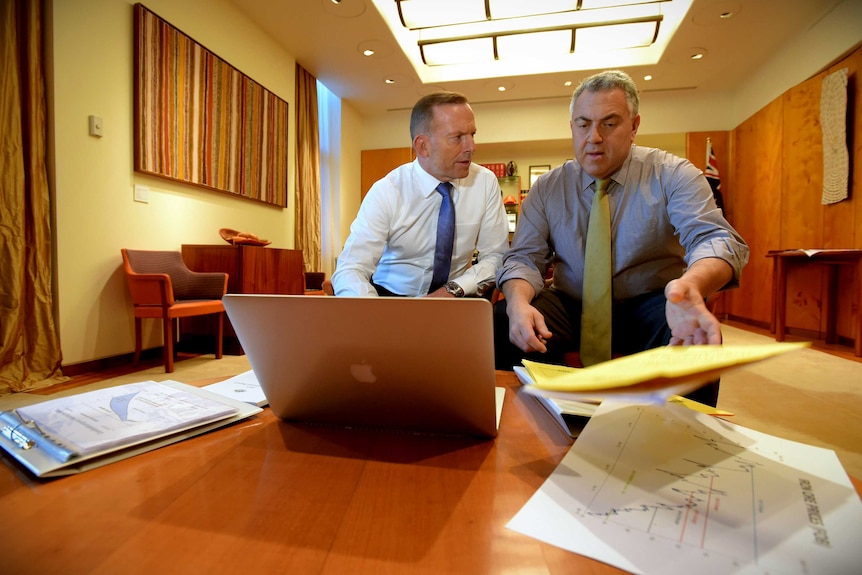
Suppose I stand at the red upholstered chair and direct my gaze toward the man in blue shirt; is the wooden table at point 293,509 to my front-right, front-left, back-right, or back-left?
front-right

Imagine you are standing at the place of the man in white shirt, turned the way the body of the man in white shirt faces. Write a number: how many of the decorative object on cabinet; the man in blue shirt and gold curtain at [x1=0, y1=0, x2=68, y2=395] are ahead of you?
1

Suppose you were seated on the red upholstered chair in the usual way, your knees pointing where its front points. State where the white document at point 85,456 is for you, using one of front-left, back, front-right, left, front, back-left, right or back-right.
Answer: front-right

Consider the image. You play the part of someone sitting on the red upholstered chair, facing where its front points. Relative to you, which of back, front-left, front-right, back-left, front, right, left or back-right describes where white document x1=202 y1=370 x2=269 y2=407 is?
front-right

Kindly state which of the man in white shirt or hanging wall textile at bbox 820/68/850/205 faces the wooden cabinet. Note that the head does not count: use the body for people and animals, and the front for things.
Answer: the hanging wall textile

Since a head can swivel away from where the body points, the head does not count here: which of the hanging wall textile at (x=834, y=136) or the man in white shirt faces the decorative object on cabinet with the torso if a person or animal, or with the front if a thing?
the hanging wall textile

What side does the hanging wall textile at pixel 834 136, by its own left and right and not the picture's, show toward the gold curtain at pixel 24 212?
front

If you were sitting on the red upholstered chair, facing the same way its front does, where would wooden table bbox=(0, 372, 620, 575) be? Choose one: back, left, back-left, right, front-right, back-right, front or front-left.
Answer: front-right

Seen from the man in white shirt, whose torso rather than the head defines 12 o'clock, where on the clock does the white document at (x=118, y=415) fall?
The white document is roughly at 2 o'clock from the man in white shirt.

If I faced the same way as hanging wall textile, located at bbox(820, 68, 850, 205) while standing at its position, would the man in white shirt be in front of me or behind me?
in front

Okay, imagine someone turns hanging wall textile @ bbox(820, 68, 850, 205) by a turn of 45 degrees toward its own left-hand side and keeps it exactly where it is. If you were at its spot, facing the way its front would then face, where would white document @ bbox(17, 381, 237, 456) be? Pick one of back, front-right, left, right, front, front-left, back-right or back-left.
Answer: front

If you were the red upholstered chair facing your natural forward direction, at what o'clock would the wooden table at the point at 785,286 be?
The wooden table is roughly at 11 o'clock from the red upholstered chair.

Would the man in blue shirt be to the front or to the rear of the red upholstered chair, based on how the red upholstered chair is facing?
to the front

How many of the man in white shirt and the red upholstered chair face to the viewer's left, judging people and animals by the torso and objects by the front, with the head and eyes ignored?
0

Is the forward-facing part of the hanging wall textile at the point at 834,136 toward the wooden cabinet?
yes

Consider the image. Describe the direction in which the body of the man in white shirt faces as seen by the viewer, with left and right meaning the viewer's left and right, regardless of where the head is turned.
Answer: facing the viewer and to the right of the viewer
